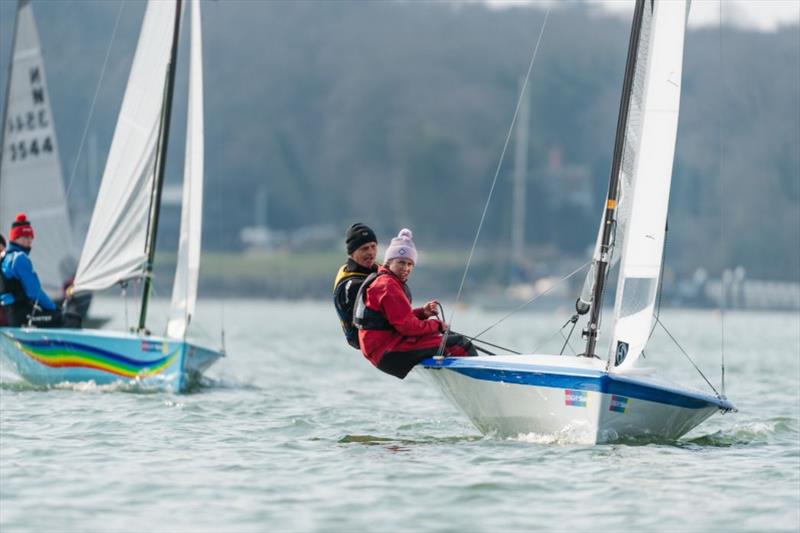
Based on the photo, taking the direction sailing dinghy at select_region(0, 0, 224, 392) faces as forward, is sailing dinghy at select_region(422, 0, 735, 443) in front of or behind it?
in front

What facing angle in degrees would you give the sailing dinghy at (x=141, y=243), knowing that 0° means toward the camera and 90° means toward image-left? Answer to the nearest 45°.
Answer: approximately 315°

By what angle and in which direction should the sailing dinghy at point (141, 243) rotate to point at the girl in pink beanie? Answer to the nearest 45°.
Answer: approximately 45° to its right
